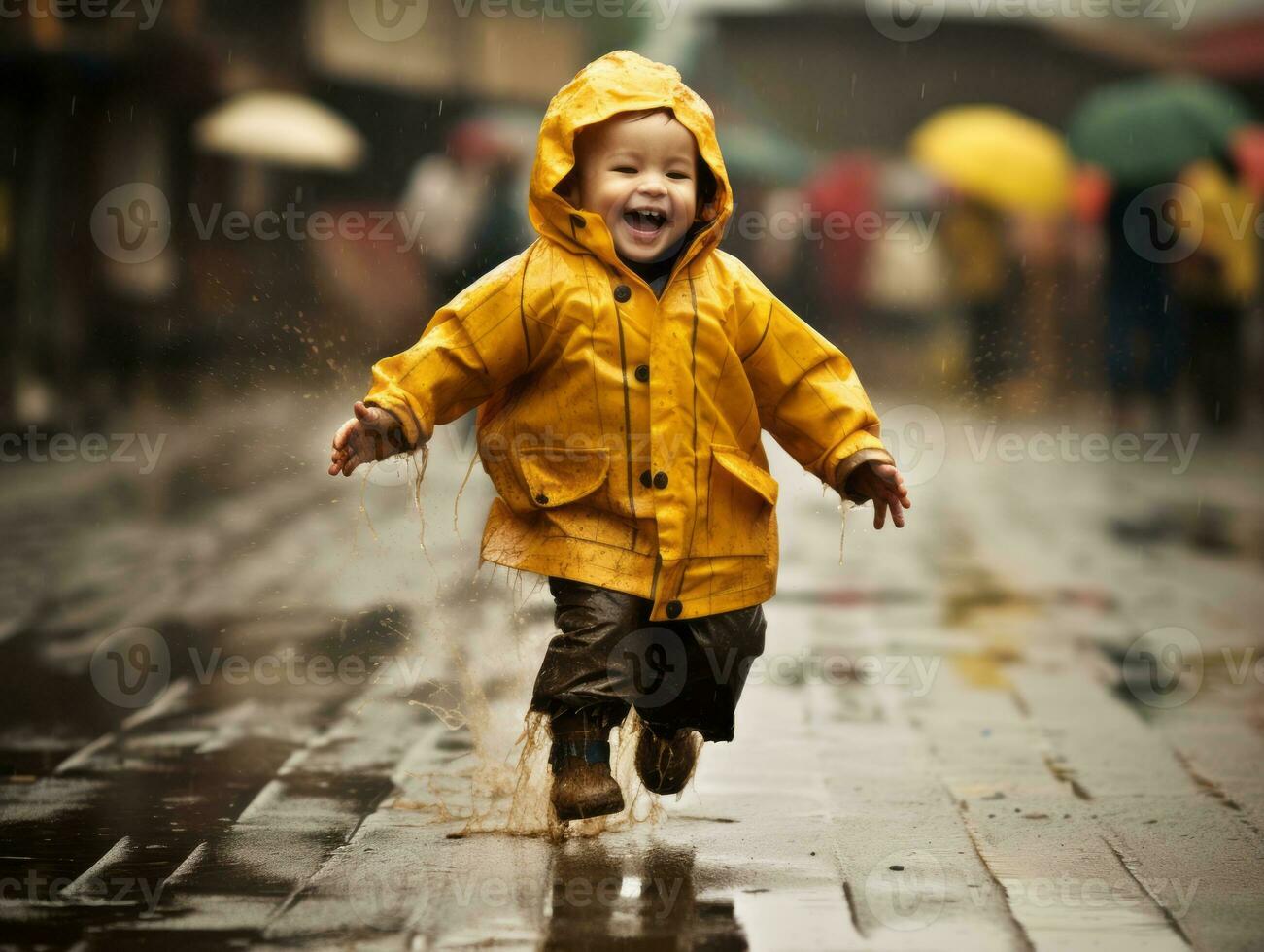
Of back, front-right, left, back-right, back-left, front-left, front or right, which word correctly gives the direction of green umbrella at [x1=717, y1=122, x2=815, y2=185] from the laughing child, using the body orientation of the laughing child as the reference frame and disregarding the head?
back

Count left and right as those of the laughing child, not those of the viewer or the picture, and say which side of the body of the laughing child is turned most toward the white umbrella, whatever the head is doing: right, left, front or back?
back

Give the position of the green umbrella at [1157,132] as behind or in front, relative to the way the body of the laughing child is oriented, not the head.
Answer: behind

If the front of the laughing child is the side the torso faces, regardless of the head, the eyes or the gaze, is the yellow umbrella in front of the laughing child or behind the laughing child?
behind

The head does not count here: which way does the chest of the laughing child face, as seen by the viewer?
toward the camera
